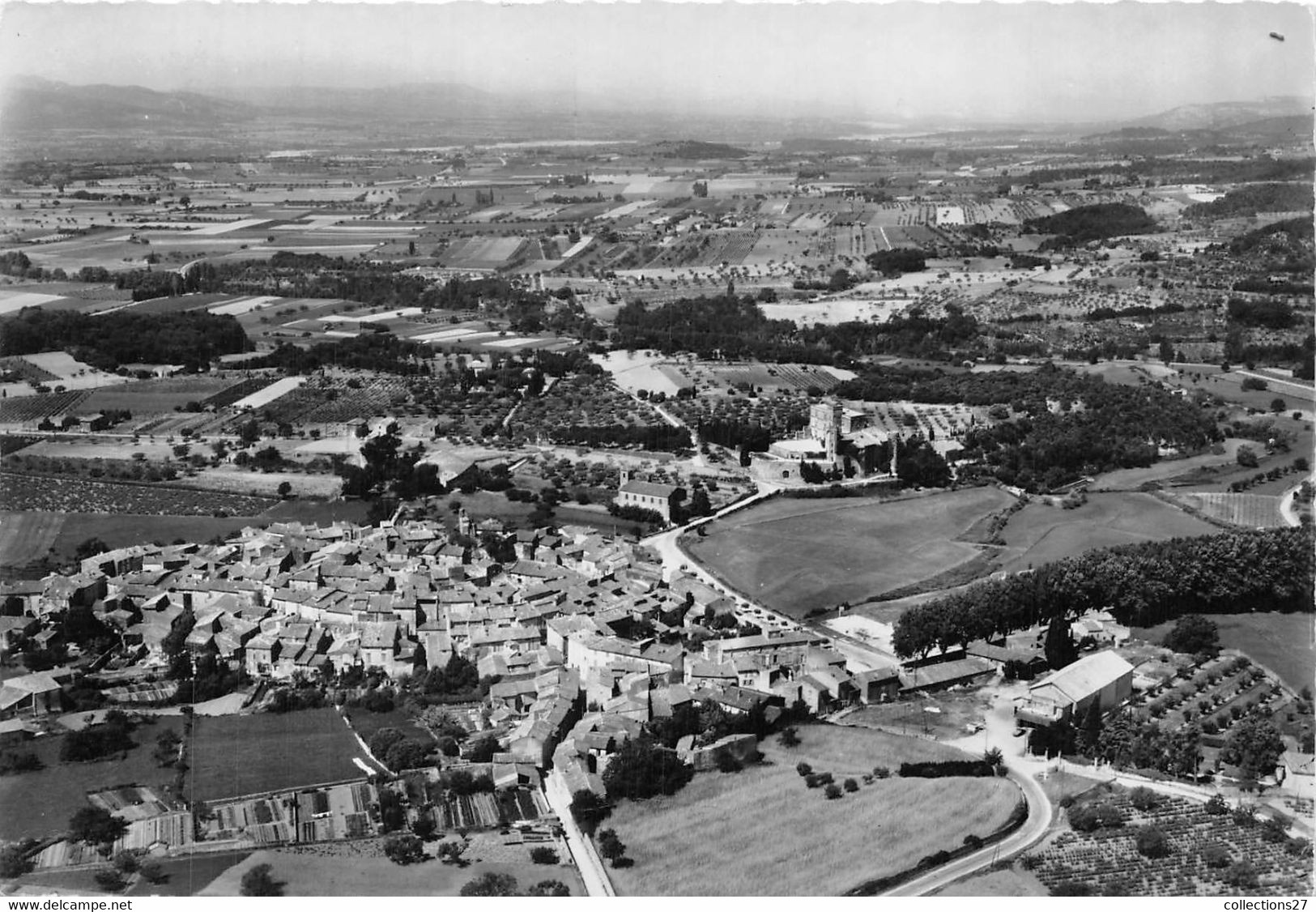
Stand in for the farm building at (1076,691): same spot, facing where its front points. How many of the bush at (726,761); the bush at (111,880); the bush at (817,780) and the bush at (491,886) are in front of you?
4

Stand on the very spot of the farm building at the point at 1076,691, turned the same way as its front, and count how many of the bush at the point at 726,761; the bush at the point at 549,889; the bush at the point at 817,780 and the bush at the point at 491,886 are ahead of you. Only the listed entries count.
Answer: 4

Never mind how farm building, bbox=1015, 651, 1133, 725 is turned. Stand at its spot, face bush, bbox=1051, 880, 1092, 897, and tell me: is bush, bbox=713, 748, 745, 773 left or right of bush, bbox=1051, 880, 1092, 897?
right

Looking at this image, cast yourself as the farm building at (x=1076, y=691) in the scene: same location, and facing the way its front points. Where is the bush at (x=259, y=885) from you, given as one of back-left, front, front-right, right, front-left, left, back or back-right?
front

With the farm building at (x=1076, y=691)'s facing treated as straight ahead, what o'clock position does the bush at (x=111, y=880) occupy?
The bush is roughly at 12 o'clock from the farm building.

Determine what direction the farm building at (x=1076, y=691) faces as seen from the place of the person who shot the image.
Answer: facing the viewer and to the left of the viewer

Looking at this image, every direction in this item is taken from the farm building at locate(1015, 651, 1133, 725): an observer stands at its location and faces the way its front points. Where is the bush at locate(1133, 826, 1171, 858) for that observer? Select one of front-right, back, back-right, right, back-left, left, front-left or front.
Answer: front-left

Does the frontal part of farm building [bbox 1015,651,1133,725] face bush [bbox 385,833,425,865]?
yes

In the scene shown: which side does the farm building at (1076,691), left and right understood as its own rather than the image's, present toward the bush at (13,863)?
front

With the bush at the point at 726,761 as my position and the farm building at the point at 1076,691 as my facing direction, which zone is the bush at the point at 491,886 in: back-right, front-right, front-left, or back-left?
back-right

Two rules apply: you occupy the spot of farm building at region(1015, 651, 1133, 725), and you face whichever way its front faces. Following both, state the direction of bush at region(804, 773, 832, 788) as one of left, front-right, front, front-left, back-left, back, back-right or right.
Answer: front

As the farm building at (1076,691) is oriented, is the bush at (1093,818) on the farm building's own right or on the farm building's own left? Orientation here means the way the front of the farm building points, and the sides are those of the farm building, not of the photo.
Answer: on the farm building's own left

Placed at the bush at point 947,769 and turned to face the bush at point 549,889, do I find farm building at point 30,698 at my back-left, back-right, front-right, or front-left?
front-right

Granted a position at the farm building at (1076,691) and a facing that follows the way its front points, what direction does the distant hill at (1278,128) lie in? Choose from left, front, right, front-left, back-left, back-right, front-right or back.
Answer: back-right

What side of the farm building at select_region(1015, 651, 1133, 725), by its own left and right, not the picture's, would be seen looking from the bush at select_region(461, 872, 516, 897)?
front
